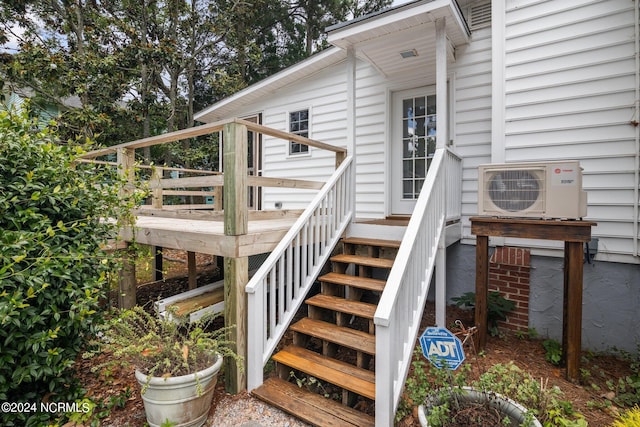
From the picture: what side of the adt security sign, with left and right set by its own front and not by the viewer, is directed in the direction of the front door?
back

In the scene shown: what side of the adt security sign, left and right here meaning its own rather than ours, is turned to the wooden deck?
right

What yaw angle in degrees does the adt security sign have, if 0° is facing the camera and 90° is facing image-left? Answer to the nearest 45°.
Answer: approximately 0°

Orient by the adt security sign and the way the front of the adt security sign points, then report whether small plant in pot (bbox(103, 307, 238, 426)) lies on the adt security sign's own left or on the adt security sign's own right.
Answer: on the adt security sign's own right

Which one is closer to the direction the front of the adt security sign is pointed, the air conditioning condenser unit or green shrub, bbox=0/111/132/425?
the green shrub

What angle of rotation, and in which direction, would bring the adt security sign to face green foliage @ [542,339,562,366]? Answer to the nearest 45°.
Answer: approximately 135° to its left

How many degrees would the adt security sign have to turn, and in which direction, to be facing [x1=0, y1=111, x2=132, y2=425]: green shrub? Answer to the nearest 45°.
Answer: approximately 90° to its right
